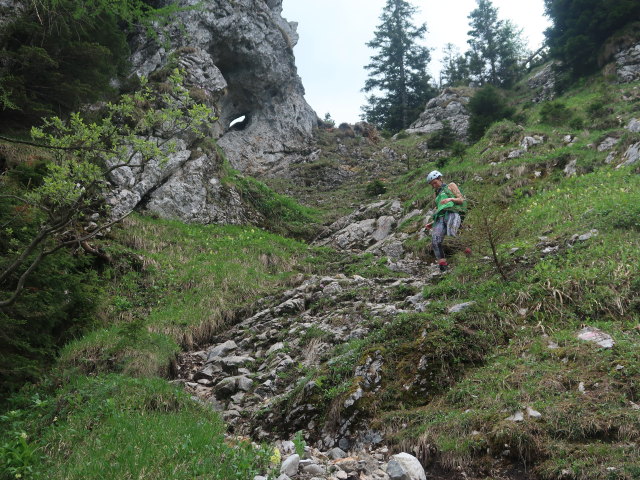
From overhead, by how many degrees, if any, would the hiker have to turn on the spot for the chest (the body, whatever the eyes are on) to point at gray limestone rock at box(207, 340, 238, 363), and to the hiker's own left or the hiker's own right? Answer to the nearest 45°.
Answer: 0° — they already face it

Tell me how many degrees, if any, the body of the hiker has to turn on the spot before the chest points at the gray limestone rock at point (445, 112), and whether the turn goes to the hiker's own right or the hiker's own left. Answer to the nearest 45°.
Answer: approximately 135° to the hiker's own right

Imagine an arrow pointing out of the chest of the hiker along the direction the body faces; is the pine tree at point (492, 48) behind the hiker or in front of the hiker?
behind

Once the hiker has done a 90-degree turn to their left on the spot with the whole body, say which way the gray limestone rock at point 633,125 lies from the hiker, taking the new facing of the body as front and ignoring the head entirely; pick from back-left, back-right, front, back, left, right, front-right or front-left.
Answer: left

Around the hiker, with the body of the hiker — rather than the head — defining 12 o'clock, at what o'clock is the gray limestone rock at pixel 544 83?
The gray limestone rock is roughly at 5 o'clock from the hiker.

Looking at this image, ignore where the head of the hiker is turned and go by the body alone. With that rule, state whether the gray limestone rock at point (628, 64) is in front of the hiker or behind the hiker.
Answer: behind

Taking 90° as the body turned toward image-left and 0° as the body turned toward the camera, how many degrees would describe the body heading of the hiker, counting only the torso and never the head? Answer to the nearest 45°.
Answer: approximately 45°

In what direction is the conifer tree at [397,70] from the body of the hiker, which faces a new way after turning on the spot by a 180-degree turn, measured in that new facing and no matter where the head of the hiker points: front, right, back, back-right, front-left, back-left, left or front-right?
front-left

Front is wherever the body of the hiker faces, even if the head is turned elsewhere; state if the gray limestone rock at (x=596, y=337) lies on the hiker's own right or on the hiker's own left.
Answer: on the hiker's own left

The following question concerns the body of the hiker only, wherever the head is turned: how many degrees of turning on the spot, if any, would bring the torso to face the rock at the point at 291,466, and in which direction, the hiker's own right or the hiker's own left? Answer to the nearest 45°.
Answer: approximately 45° to the hiker's own left

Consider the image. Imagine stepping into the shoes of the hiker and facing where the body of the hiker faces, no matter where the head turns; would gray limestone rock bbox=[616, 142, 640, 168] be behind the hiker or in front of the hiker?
behind
